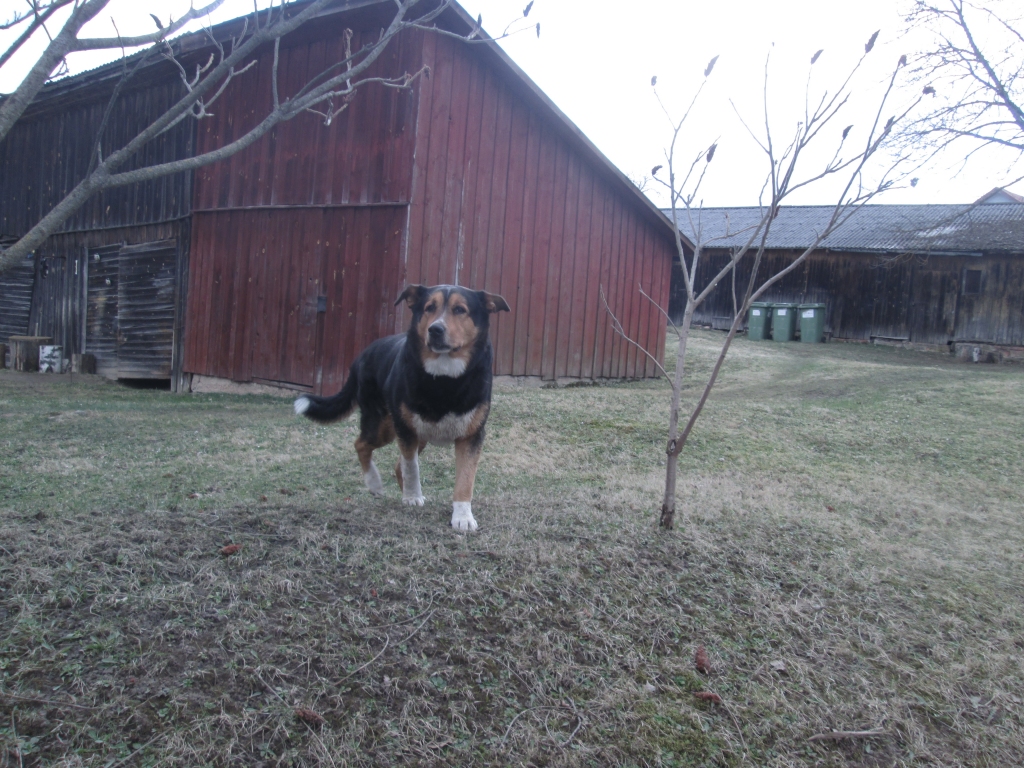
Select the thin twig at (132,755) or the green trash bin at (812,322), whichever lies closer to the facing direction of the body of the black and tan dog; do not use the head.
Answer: the thin twig

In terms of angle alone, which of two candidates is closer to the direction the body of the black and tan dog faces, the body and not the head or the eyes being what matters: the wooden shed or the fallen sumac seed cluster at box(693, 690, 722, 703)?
the fallen sumac seed cluster

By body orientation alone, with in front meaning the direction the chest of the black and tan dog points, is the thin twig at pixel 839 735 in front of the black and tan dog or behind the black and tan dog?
in front

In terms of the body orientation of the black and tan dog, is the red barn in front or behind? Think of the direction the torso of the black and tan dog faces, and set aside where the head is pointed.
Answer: behind

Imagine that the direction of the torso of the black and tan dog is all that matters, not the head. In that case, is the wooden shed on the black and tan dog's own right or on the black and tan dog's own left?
on the black and tan dog's own left

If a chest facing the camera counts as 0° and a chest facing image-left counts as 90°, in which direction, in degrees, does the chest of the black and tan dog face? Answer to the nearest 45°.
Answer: approximately 315°

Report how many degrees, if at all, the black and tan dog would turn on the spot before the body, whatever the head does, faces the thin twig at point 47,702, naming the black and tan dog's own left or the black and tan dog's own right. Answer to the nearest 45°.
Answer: approximately 90° to the black and tan dog's own right

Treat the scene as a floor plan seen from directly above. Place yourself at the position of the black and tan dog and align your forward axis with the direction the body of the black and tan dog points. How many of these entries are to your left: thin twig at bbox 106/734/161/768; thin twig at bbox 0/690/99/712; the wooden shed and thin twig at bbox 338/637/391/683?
1

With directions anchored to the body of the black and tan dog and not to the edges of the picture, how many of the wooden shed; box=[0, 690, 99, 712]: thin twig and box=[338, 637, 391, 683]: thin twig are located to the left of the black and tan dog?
1

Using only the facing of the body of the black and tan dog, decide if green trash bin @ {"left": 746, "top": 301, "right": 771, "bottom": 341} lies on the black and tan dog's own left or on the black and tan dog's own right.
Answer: on the black and tan dog's own left

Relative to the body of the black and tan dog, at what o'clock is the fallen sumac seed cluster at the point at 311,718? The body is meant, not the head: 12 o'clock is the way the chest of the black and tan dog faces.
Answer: The fallen sumac seed cluster is roughly at 2 o'clock from the black and tan dog.

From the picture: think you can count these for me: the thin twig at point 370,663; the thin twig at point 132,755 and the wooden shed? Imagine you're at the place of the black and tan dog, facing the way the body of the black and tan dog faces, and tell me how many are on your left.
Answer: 1

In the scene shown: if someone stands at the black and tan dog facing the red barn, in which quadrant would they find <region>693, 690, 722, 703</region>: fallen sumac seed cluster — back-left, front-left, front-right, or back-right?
back-right

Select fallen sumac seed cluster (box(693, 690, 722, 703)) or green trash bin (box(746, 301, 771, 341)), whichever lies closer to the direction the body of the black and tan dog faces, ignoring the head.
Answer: the fallen sumac seed cluster
